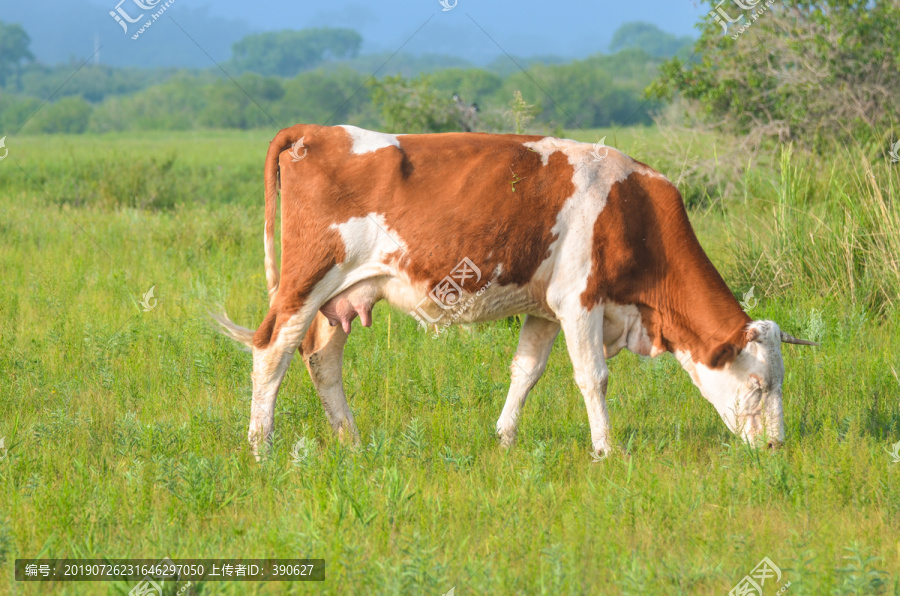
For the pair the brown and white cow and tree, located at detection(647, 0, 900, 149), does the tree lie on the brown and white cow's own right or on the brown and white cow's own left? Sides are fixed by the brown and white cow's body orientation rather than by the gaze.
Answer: on the brown and white cow's own left

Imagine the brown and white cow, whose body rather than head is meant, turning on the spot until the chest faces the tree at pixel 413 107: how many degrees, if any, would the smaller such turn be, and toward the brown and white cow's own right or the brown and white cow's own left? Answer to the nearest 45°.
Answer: approximately 90° to the brown and white cow's own left

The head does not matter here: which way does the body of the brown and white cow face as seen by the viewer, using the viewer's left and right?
facing to the right of the viewer

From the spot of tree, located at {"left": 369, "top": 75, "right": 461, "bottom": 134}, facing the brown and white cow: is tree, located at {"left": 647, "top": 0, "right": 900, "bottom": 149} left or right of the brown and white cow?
left
